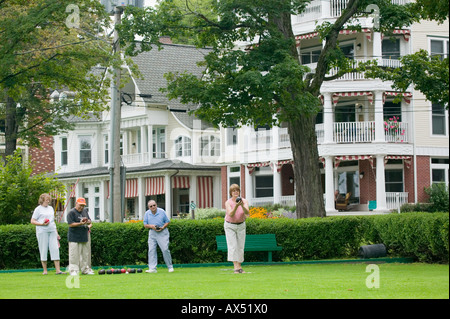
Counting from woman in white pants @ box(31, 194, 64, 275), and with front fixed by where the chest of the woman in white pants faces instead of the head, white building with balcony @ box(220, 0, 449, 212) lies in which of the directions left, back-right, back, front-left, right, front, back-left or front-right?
left

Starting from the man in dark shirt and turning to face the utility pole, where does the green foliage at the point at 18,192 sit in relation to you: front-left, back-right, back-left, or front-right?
front-left

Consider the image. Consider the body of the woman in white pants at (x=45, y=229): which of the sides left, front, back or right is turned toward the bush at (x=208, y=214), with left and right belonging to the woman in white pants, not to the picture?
left

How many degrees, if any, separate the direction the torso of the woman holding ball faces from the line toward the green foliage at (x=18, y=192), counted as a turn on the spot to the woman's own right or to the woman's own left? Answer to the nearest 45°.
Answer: approximately 135° to the woman's own right

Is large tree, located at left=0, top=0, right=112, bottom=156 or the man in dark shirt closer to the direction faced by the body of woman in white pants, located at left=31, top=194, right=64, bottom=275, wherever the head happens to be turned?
the man in dark shirt

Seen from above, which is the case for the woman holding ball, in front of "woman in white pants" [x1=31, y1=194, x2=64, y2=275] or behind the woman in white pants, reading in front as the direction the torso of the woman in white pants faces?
in front

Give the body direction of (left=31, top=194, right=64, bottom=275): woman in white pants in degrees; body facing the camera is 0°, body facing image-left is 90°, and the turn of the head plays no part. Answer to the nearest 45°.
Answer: approximately 315°

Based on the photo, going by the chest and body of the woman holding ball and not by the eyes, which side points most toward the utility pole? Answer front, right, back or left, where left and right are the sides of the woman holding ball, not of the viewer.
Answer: back

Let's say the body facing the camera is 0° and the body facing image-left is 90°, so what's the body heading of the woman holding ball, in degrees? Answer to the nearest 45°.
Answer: approximately 0°

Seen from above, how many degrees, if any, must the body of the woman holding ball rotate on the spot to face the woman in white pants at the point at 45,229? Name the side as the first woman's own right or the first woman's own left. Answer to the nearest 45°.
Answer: approximately 90° to the first woman's own right

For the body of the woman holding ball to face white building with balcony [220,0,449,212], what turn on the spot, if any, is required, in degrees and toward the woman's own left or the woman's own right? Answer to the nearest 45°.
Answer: approximately 180°

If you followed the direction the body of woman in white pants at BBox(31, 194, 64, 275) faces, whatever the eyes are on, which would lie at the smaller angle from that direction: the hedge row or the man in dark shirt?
the man in dark shirt

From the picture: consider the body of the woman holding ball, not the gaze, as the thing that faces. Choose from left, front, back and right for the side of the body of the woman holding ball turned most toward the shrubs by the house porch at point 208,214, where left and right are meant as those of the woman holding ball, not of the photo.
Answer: back

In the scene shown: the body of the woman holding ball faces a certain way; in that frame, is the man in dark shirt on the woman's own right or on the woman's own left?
on the woman's own right

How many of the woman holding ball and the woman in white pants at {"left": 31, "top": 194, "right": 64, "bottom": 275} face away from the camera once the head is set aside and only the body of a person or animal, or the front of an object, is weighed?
0
